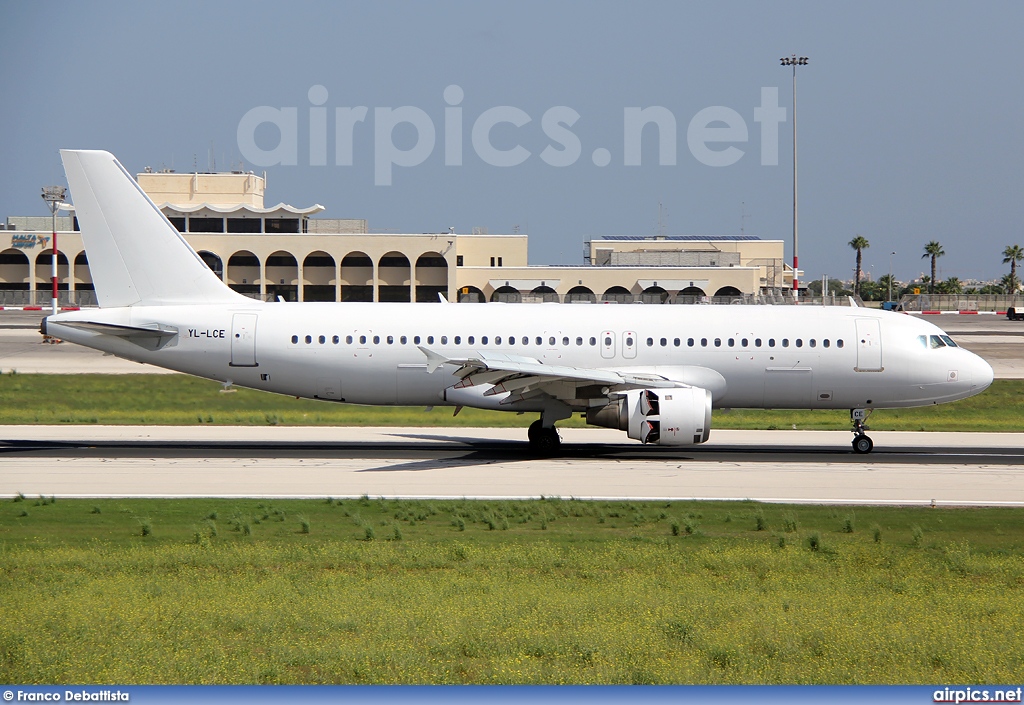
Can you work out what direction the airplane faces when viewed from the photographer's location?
facing to the right of the viewer

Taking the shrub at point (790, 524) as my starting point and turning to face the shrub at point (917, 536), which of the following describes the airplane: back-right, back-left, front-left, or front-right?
back-left

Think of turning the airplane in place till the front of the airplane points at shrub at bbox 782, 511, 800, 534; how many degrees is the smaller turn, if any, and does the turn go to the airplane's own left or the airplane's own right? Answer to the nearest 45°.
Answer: approximately 45° to the airplane's own right

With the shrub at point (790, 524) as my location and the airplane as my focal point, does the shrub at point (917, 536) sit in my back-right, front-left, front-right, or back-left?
back-right

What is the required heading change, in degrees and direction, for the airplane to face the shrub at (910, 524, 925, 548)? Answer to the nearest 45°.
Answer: approximately 45° to its right
